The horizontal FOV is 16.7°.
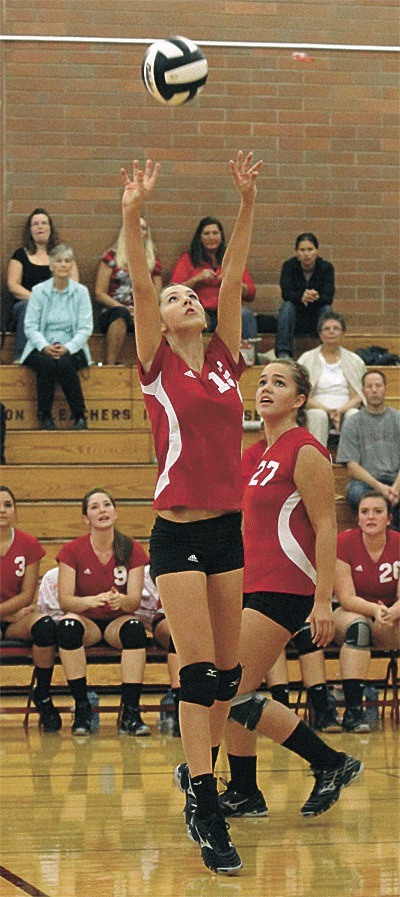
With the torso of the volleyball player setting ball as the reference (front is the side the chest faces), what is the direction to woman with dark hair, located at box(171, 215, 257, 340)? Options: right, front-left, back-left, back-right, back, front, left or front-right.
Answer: back-left

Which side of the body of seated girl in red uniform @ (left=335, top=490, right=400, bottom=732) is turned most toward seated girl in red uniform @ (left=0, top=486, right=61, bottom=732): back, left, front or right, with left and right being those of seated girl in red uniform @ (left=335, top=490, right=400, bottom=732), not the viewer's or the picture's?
right

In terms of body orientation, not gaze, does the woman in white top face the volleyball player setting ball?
yes

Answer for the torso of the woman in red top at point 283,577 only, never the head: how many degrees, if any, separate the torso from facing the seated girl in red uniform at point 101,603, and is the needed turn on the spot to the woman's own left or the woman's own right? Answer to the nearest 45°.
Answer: approximately 135° to the woman's own right

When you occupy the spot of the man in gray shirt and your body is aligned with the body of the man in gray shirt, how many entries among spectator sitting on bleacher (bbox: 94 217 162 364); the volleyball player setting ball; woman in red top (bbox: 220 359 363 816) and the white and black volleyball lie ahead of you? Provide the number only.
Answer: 3

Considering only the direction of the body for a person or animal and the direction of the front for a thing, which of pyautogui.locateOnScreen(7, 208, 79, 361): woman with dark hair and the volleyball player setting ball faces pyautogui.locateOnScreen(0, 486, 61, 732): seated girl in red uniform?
the woman with dark hair
